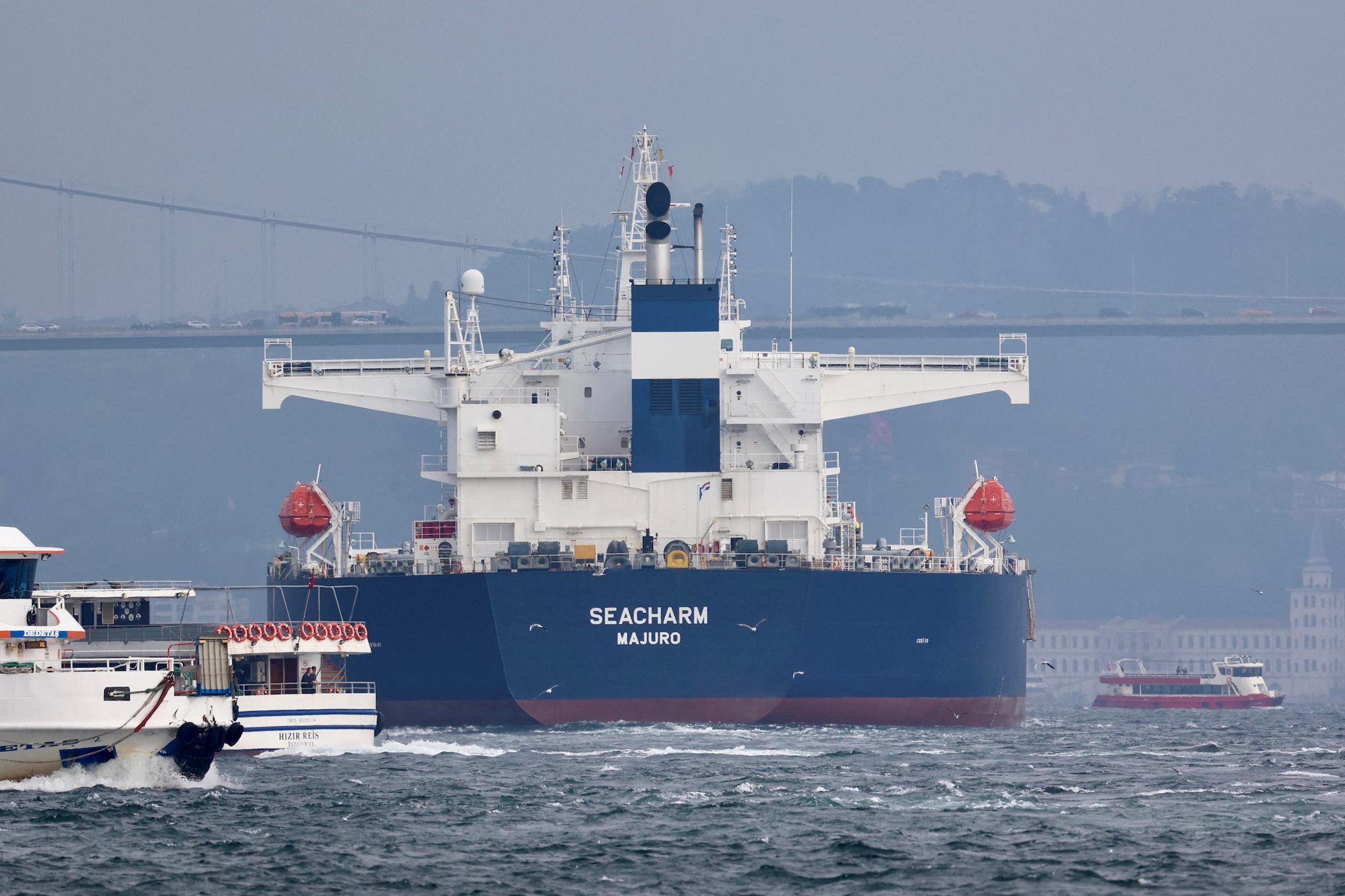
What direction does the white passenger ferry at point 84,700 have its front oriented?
to the viewer's right

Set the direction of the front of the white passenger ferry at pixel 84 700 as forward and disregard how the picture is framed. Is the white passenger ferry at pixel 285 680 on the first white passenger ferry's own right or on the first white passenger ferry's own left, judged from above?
on the first white passenger ferry's own left
